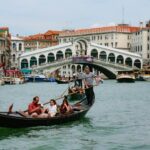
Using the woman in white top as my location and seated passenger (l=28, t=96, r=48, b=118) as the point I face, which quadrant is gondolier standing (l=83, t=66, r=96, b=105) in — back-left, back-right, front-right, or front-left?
back-right

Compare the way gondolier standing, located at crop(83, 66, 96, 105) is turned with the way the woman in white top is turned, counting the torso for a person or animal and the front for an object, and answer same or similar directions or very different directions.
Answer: same or similar directions

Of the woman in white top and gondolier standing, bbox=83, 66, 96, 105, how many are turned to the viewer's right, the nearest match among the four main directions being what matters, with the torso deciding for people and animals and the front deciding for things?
0

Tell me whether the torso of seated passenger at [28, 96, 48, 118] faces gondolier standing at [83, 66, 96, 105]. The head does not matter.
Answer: no

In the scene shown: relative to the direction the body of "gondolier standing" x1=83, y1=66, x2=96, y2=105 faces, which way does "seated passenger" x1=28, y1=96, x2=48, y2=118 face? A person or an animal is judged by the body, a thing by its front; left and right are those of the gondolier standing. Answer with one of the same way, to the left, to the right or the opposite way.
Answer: to the left

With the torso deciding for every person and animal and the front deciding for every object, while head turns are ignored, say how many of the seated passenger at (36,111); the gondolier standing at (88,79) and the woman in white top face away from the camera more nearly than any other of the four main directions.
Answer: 0

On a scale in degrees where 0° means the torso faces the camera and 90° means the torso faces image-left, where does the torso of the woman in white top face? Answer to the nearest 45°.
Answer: approximately 45°

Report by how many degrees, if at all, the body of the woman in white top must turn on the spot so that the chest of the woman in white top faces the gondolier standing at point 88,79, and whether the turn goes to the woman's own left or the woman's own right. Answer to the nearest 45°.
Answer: approximately 180°
